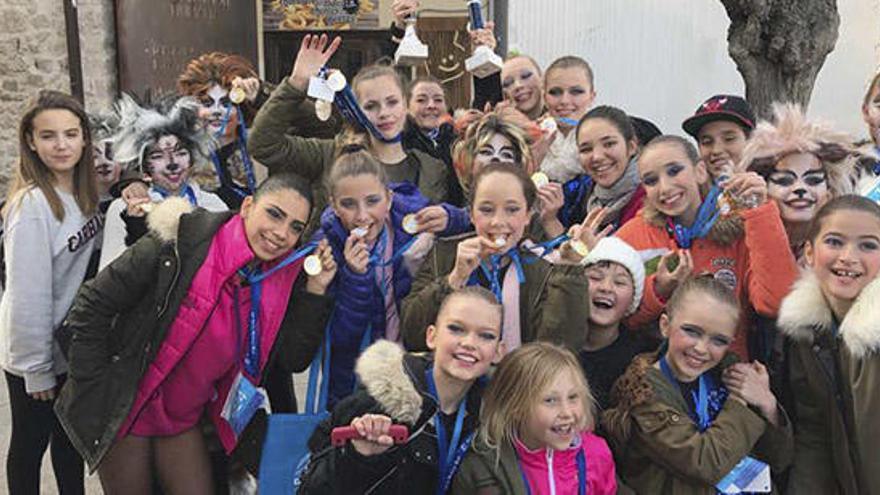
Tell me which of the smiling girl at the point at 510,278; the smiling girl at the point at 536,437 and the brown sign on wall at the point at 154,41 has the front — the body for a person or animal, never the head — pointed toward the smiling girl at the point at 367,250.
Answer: the brown sign on wall

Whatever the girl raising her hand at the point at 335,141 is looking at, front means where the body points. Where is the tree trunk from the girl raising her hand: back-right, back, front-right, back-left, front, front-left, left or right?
back-left
